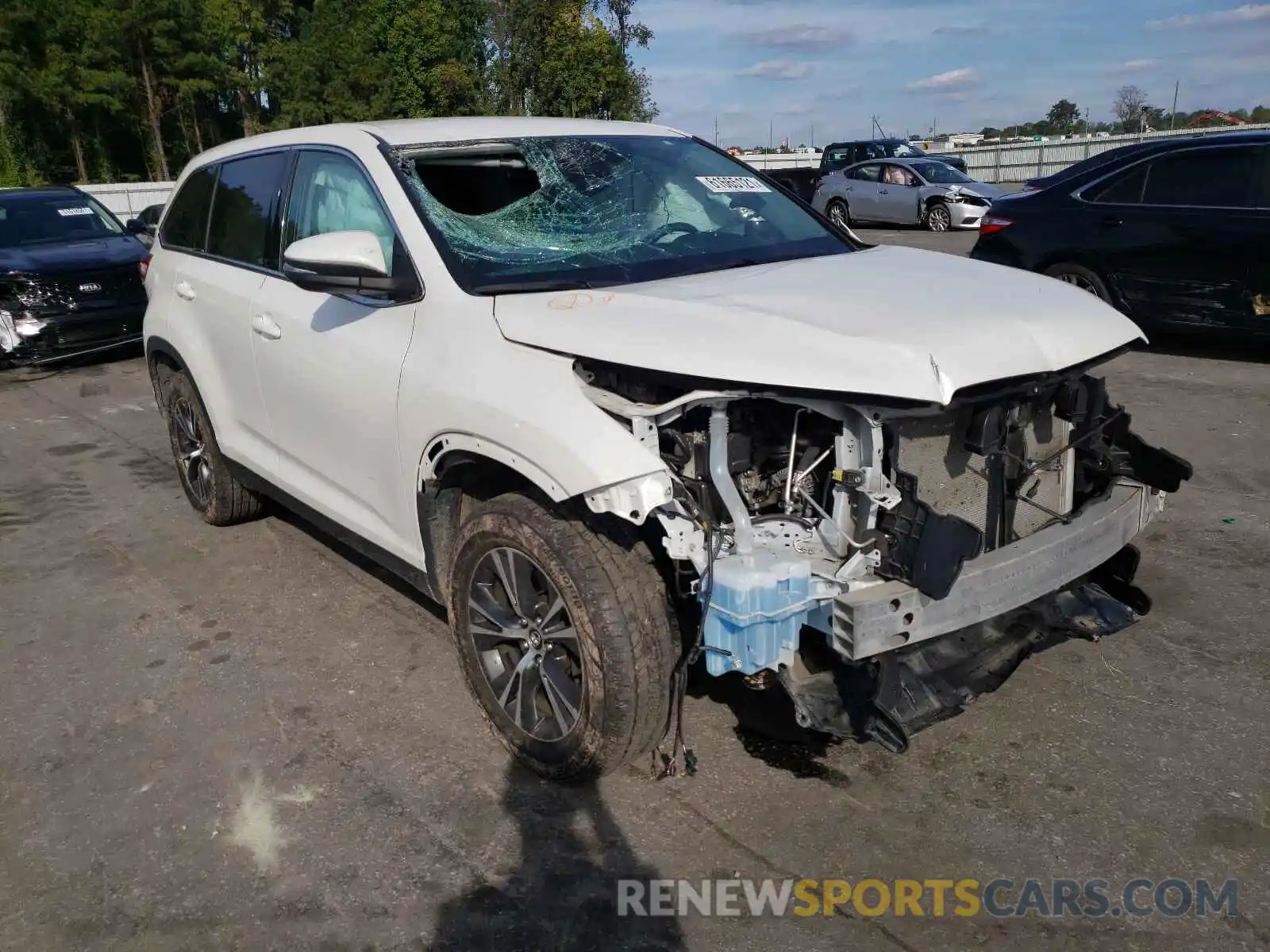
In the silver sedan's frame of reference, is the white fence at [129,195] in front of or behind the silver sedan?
behind

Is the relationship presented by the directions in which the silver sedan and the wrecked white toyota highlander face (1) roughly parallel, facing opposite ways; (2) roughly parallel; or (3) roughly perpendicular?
roughly parallel

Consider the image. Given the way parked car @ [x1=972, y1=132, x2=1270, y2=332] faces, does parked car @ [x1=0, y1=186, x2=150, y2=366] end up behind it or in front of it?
behind

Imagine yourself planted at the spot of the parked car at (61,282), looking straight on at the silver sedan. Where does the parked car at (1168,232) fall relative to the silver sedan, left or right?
right

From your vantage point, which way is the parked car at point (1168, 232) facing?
to the viewer's right

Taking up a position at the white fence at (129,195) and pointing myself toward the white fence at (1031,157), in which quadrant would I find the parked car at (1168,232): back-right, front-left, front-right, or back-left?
front-right

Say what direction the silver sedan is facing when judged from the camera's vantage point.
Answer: facing the viewer and to the right of the viewer

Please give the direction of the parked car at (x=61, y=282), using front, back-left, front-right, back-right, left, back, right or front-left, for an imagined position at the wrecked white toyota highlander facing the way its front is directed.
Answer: back

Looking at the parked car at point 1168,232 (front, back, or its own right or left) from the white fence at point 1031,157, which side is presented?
left
